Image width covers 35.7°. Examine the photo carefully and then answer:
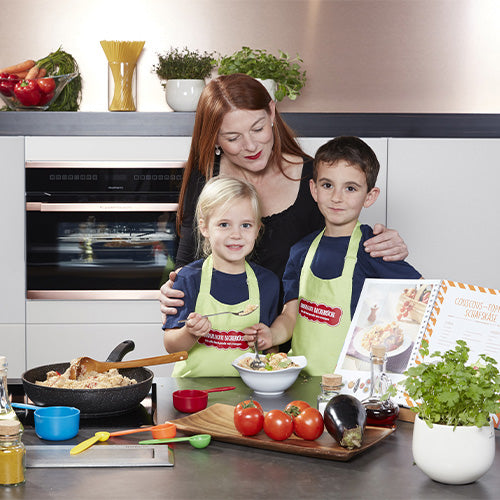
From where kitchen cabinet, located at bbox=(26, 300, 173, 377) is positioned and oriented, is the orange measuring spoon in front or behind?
in front

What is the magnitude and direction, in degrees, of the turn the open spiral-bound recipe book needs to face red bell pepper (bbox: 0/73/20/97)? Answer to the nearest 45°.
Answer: approximately 135° to its right

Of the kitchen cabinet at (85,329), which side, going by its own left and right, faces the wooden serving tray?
front

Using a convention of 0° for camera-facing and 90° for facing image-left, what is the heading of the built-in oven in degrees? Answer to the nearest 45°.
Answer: approximately 0°
